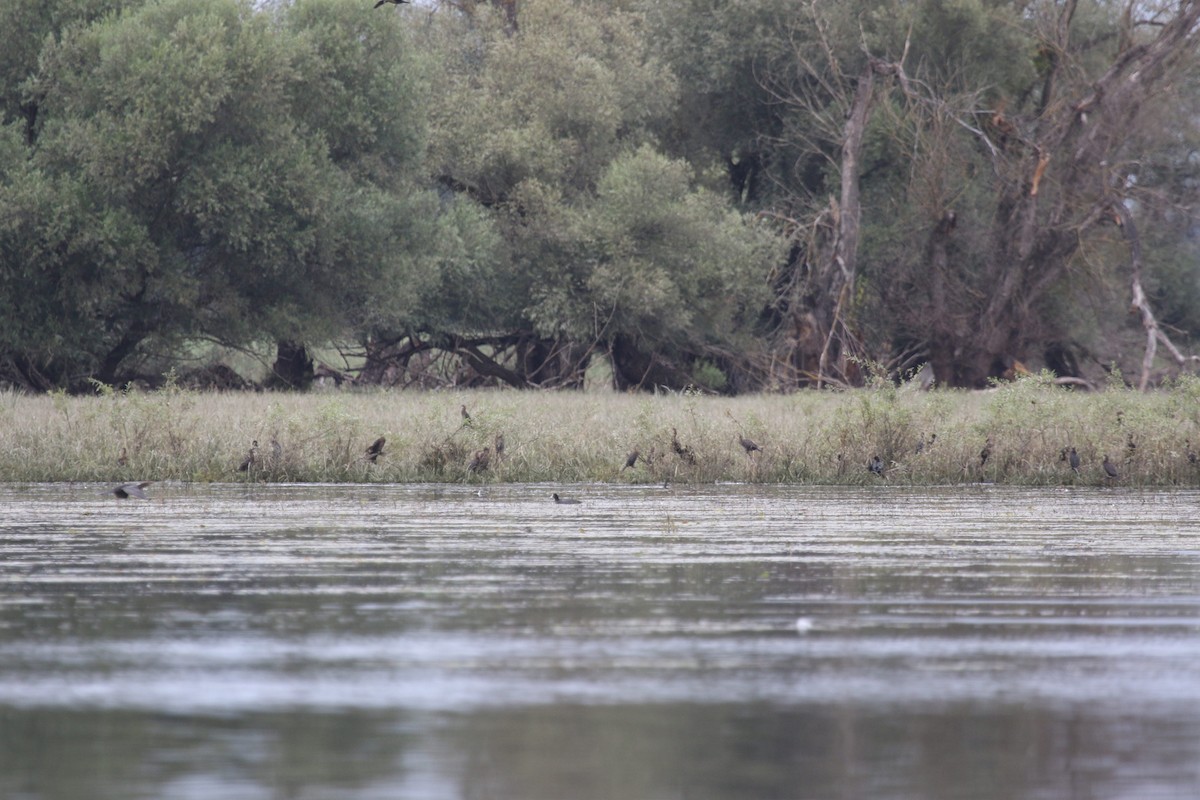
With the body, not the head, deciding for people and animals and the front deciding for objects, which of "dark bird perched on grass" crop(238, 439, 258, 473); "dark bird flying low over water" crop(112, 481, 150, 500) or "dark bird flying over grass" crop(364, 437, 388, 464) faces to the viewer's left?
the dark bird flying low over water

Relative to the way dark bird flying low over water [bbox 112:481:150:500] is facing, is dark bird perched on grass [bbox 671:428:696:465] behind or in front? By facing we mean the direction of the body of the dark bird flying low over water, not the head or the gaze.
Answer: behind

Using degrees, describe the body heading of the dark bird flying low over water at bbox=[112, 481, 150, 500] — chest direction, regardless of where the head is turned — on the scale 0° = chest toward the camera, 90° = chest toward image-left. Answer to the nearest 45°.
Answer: approximately 90°
